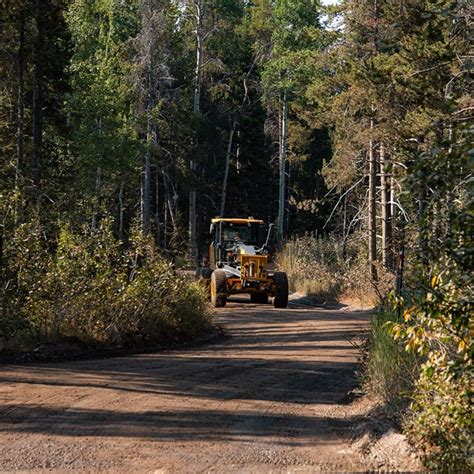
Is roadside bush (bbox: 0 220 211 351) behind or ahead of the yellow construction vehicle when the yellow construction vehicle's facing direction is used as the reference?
ahead

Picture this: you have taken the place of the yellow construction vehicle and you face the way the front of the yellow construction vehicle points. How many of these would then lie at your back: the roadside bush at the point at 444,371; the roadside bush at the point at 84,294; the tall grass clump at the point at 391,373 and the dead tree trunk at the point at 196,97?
1

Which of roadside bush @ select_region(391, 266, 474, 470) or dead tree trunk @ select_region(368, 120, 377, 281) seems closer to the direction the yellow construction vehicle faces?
the roadside bush

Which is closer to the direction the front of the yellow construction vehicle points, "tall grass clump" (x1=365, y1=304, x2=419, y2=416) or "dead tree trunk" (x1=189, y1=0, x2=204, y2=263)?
the tall grass clump

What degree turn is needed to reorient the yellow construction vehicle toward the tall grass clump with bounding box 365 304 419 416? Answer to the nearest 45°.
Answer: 0° — it already faces it

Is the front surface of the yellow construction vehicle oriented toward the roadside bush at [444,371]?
yes

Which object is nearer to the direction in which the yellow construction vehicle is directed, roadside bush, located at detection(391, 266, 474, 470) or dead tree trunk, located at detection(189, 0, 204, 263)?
the roadside bush

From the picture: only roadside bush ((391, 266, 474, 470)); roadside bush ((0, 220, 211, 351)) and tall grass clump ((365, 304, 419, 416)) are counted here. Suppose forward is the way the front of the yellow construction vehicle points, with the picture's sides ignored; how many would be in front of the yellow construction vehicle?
3

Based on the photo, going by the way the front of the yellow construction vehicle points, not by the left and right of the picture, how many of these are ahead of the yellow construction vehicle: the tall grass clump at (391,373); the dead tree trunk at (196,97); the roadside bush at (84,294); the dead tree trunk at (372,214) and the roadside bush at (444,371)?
3

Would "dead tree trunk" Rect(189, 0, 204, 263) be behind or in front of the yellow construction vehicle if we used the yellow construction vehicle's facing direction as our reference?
behind

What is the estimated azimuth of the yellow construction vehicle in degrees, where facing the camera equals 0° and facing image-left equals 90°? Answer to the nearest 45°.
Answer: approximately 0°

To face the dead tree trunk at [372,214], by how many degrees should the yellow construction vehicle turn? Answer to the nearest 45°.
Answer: approximately 135° to its left
